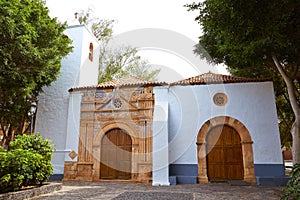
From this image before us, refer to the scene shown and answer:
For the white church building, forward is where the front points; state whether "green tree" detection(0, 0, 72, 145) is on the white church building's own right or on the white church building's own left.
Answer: on the white church building's own right

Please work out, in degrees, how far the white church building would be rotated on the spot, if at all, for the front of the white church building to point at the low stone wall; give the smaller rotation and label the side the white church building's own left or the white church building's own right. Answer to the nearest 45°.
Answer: approximately 45° to the white church building's own right

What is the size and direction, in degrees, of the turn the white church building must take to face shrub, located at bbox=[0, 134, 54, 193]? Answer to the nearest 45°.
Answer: approximately 45° to its right

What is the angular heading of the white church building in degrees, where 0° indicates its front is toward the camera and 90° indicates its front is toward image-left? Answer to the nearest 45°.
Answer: approximately 0°
